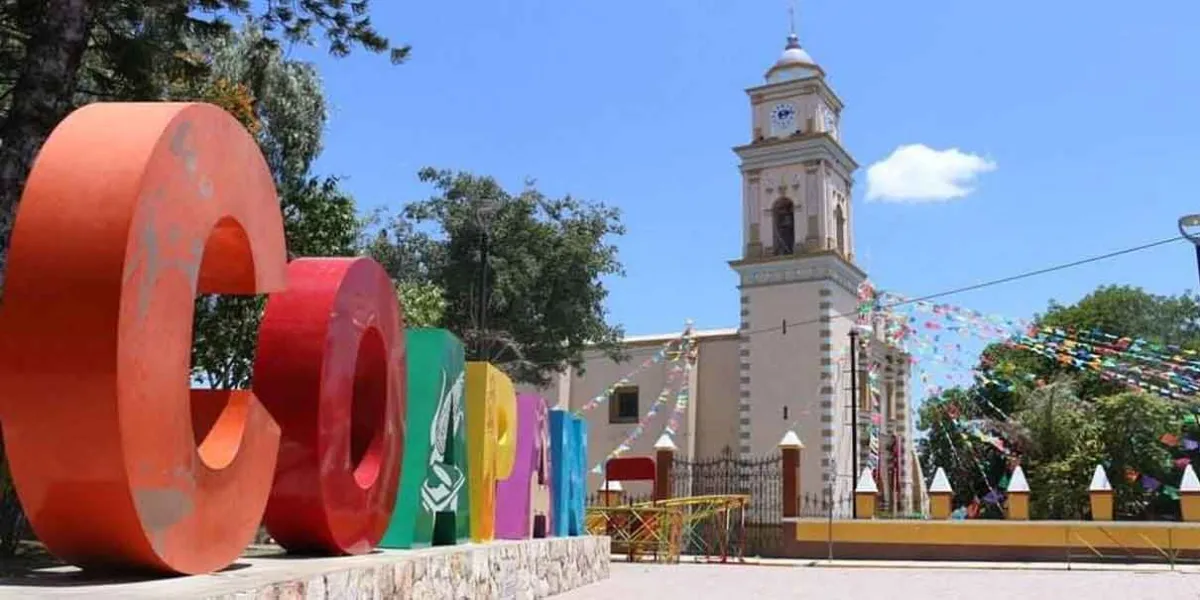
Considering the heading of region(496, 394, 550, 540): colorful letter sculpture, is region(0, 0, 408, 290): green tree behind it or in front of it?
behind

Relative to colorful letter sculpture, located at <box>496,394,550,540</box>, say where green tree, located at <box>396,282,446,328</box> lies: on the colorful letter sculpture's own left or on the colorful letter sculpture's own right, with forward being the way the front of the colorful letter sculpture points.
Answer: on the colorful letter sculpture's own left

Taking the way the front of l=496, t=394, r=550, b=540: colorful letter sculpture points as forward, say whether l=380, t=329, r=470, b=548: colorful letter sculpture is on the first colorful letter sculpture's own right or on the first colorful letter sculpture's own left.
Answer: on the first colorful letter sculpture's own right

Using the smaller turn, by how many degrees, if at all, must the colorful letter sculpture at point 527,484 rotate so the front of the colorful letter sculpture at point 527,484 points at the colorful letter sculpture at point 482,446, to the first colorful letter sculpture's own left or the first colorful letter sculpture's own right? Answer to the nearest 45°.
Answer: approximately 90° to the first colorful letter sculpture's own right

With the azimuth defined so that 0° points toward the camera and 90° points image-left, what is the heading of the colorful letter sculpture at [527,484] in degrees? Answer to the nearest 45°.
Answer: approximately 270°

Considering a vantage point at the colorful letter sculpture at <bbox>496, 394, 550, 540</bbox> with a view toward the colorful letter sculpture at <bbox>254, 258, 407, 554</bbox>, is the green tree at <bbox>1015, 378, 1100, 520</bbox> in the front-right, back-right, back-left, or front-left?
back-left
